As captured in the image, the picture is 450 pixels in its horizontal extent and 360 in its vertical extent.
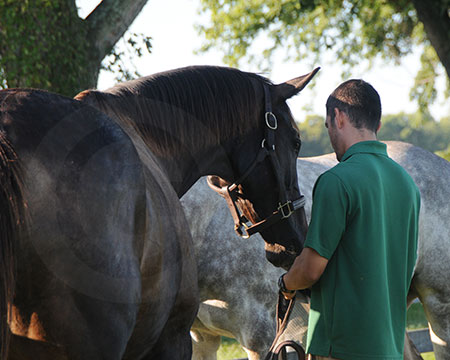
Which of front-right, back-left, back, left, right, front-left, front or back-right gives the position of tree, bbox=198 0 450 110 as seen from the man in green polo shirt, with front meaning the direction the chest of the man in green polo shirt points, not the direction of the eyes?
front-right

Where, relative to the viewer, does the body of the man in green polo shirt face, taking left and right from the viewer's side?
facing away from the viewer and to the left of the viewer

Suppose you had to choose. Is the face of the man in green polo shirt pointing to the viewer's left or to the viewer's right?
to the viewer's left

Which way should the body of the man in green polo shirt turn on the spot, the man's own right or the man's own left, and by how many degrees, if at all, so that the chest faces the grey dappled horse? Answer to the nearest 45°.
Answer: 0° — they already face it

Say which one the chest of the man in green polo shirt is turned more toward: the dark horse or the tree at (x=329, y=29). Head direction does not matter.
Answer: the tree

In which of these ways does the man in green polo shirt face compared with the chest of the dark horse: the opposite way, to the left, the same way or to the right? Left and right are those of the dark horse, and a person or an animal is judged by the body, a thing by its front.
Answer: to the left

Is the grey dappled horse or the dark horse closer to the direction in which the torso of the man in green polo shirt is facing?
the grey dappled horse

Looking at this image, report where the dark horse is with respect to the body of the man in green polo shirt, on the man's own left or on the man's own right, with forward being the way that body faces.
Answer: on the man's own left

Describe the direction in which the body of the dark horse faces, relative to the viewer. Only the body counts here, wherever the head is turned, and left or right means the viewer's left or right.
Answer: facing away from the viewer and to the right of the viewer

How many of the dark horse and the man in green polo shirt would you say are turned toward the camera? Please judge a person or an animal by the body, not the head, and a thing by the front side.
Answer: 0

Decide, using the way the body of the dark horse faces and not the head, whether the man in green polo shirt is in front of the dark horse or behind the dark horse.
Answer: in front
